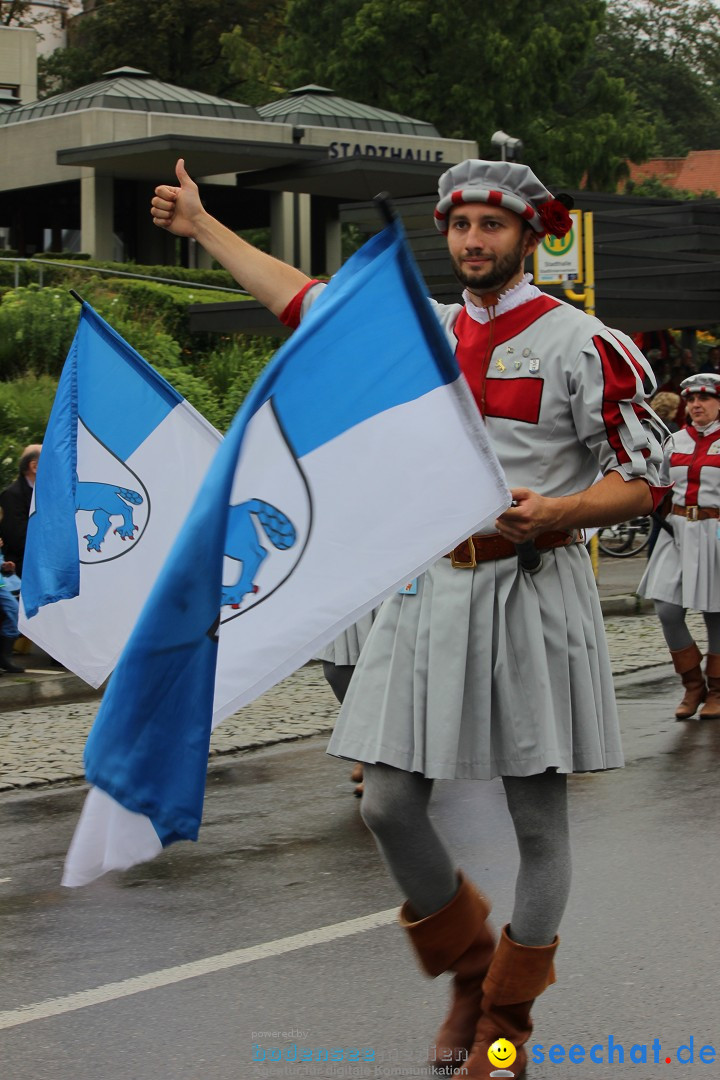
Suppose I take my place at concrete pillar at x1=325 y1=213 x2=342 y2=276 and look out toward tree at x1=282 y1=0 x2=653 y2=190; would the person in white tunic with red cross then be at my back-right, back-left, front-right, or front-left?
back-right

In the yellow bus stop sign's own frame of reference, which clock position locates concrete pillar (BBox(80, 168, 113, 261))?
The concrete pillar is roughly at 5 o'clock from the yellow bus stop sign.

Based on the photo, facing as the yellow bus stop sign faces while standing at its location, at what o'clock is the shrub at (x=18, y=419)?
The shrub is roughly at 3 o'clock from the yellow bus stop sign.

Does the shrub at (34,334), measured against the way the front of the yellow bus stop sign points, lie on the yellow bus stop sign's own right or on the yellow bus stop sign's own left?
on the yellow bus stop sign's own right

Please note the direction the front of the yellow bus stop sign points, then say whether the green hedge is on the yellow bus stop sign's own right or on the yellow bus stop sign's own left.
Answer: on the yellow bus stop sign's own right

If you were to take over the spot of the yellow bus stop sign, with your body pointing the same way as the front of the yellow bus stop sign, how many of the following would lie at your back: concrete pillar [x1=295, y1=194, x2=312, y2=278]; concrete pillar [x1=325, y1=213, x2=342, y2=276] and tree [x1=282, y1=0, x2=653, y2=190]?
3

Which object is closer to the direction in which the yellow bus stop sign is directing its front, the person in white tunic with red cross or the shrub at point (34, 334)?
the person in white tunic with red cross

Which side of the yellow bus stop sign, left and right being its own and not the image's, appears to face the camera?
front

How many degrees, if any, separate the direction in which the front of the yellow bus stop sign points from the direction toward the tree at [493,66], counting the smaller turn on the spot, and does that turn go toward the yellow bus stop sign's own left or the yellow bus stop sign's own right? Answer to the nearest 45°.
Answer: approximately 180°

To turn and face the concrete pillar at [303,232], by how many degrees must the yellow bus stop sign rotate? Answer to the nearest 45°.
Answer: approximately 180°

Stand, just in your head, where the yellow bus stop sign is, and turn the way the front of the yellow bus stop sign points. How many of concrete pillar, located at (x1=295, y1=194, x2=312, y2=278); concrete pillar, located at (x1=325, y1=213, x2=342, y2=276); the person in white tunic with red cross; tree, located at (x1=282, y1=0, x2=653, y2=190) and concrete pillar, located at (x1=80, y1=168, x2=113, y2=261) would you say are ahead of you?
1

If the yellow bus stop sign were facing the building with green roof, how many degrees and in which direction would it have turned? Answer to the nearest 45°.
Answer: approximately 180°
